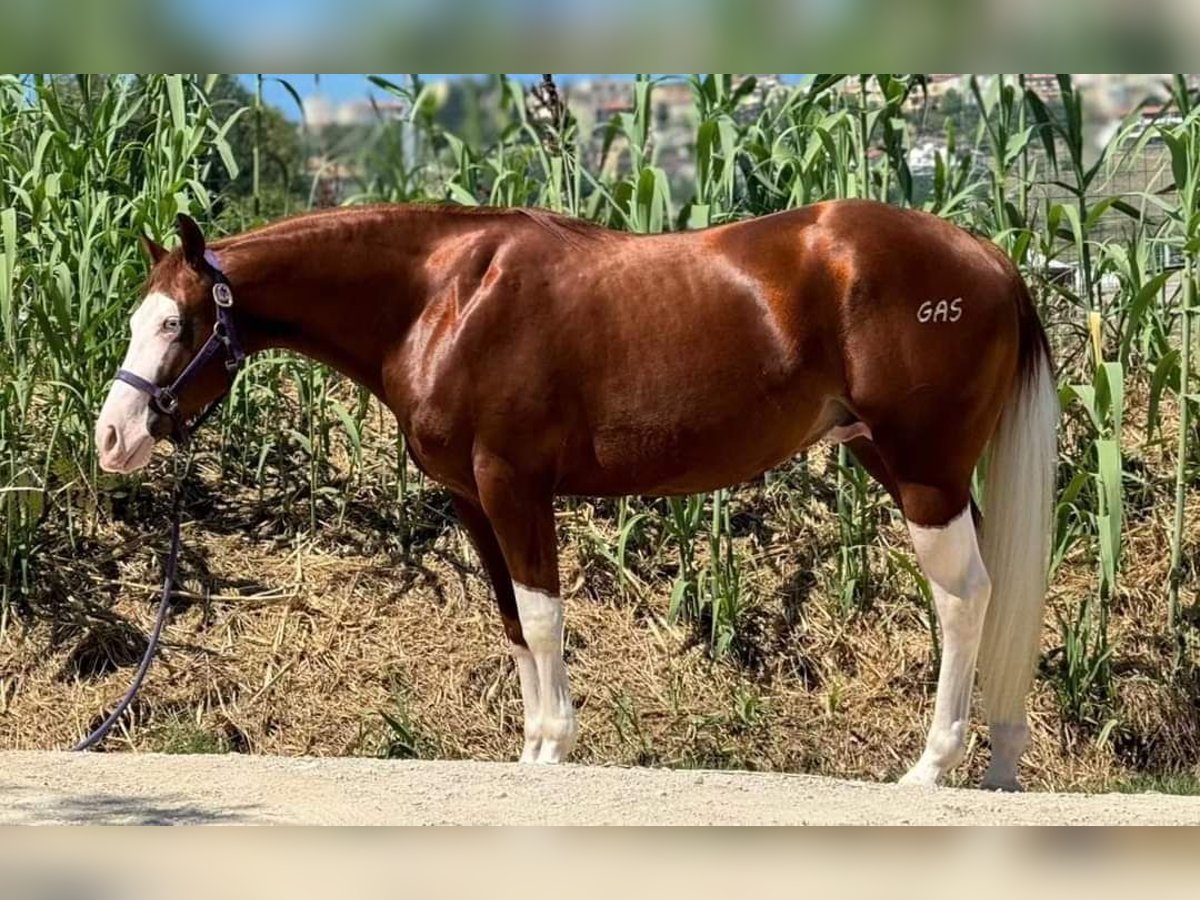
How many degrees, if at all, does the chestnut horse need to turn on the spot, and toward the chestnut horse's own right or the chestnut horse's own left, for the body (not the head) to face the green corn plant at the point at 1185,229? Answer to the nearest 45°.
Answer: approximately 135° to the chestnut horse's own right

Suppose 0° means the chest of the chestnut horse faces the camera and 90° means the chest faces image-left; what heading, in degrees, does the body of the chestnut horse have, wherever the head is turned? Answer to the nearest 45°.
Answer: approximately 90°

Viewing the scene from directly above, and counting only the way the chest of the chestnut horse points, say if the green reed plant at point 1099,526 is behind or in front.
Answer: behind
